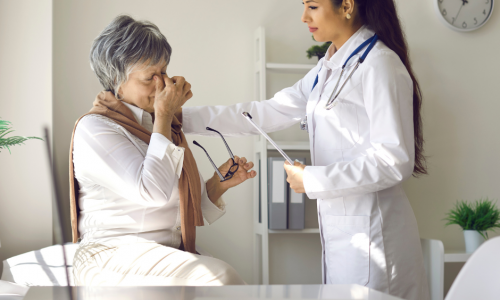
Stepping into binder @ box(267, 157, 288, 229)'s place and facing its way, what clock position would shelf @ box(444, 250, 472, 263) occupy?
The shelf is roughly at 9 o'clock from the binder.

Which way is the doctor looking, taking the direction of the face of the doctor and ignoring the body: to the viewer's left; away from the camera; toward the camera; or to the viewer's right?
to the viewer's left

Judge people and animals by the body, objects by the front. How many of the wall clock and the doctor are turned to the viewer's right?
0

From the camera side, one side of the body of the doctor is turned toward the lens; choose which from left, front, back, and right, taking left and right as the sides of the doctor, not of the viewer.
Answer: left

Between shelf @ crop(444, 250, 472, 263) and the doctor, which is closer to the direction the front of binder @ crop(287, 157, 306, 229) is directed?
the doctor

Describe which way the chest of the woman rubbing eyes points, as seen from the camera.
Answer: to the viewer's right

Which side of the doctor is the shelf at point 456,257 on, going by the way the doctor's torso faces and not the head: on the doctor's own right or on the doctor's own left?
on the doctor's own right

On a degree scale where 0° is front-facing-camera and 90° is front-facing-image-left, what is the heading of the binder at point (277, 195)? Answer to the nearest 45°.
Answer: approximately 0°
